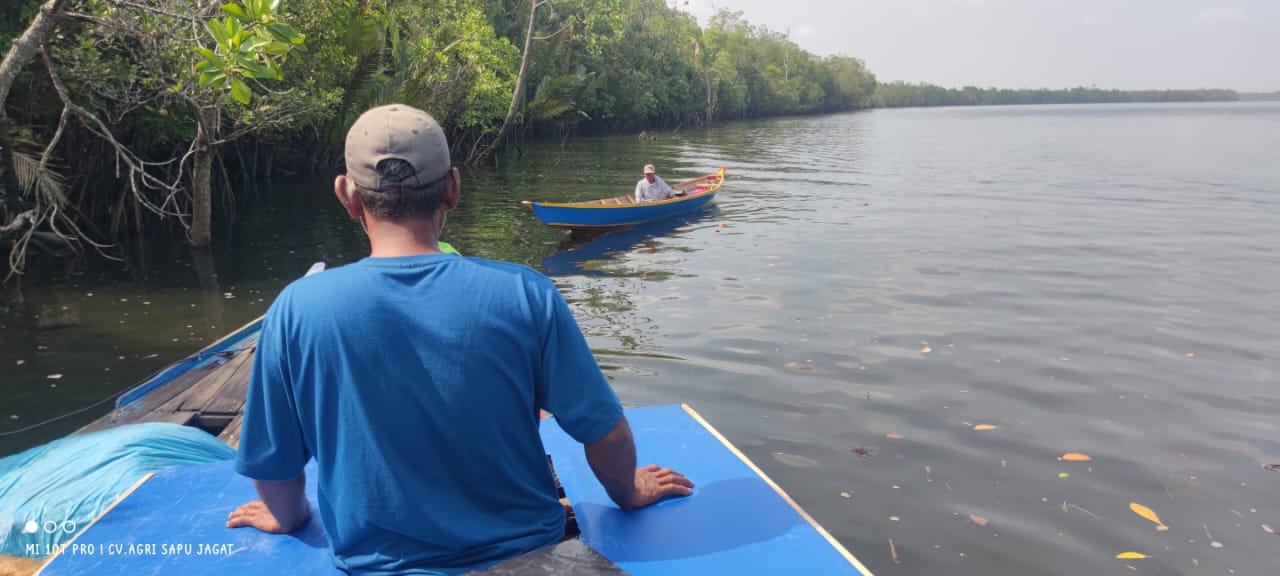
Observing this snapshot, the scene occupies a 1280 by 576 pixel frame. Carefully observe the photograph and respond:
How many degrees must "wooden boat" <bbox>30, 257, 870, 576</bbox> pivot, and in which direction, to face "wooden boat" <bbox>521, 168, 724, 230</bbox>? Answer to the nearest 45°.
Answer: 0° — it already faces it

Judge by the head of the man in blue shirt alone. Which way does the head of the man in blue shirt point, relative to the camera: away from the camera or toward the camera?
away from the camera

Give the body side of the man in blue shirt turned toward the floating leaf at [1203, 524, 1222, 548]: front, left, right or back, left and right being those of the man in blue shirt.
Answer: right

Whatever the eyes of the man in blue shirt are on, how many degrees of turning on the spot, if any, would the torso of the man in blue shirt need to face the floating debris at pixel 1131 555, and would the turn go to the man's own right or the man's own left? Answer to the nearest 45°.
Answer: approximately 45° to the man's own right

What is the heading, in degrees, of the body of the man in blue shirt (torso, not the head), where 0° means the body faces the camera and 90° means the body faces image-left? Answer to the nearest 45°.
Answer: approximately 180°

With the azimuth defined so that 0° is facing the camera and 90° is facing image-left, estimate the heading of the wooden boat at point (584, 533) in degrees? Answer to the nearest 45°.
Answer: approximately 180°

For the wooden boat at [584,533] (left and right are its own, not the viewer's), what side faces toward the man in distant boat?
front

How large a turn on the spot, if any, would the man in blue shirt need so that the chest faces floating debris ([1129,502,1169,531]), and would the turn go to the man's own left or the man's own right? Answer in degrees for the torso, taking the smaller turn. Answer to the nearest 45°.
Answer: approximately 45° to the man's own right
